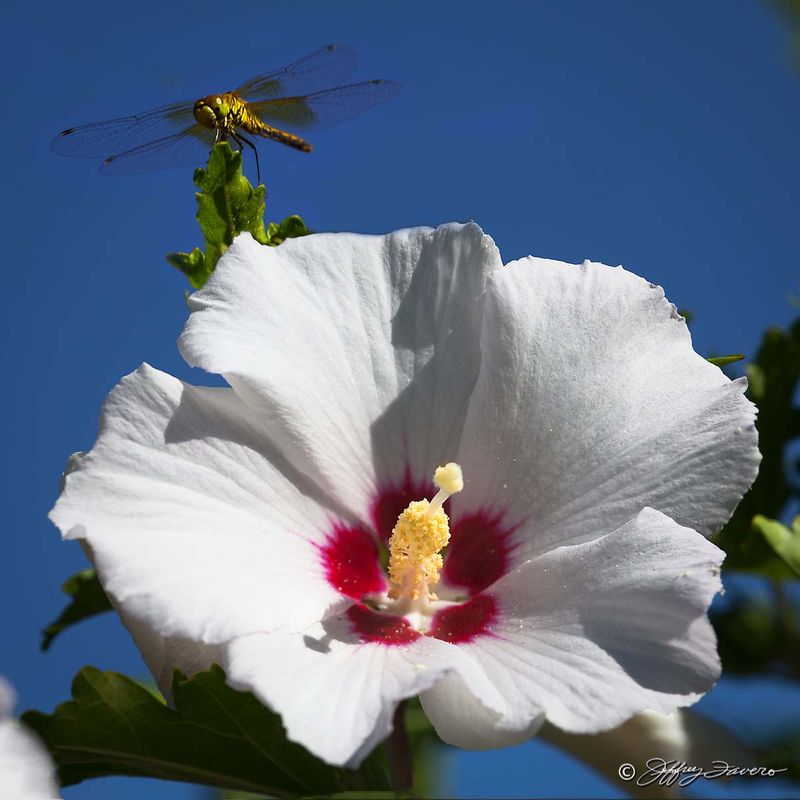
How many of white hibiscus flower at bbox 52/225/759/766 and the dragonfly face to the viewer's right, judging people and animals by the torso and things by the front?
0

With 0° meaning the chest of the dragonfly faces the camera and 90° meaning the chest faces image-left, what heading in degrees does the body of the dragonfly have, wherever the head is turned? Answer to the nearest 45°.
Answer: approximately 45°

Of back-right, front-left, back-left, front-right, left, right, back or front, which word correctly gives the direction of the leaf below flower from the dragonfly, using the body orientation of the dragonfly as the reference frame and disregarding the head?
front-left

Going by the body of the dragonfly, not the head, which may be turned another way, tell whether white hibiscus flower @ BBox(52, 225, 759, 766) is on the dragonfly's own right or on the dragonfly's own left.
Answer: on the dragonfly's own left
